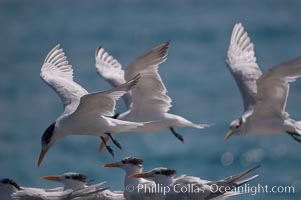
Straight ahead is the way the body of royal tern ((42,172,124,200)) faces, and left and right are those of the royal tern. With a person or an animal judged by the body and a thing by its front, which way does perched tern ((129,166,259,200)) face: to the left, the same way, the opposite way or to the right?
the same way

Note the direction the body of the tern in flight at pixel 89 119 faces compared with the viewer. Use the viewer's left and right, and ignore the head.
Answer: facing to the left of the viewer

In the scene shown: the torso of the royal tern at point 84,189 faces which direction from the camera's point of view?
to the viewer's left

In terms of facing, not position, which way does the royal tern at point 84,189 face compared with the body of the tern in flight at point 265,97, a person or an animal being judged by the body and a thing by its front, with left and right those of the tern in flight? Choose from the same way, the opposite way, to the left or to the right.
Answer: the same way

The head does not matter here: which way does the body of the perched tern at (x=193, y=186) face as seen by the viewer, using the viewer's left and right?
facing to the left of the viewer

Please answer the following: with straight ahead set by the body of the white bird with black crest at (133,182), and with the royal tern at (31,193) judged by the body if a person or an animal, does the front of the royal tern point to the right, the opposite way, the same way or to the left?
the same way

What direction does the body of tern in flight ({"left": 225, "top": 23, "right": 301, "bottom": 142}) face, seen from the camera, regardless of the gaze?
to the viewer's left

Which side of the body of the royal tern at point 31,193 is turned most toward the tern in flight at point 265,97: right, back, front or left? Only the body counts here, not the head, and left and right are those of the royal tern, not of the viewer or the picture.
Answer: back

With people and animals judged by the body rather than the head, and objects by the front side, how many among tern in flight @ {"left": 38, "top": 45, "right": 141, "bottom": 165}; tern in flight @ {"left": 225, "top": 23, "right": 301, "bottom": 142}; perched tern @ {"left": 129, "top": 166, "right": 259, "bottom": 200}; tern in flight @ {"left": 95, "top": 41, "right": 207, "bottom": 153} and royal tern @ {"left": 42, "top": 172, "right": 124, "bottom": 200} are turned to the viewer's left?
5

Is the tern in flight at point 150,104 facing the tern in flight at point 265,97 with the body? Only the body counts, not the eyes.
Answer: no

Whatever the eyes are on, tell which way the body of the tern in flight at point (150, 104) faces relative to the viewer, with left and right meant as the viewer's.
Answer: facing to the left of the viewer

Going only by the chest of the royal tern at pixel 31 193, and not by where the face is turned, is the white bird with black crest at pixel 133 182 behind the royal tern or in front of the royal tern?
behind

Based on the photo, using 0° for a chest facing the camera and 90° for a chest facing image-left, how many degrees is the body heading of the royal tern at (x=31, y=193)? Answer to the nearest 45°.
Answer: approximately 90°

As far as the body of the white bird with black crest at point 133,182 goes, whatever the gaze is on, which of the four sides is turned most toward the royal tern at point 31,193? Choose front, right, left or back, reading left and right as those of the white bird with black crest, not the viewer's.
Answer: front
